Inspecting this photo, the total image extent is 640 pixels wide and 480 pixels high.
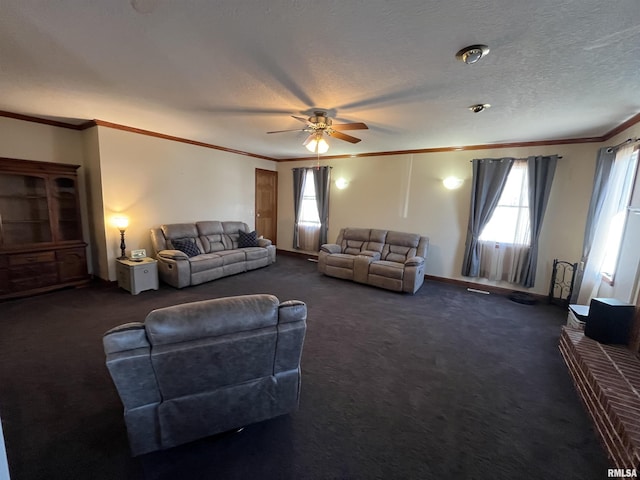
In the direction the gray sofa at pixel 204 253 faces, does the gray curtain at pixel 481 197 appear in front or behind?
in front

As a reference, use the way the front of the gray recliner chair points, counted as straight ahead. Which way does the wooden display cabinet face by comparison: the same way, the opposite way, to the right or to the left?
to the right

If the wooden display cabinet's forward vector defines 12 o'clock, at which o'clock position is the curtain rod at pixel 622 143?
The curtain rod is roughly at 12 o'clock from the wooden display cabinet.

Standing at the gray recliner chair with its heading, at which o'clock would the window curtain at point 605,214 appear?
The window curtain is roughly at 3 o'clock from the gray recliner chair.

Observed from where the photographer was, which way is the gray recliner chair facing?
facing away from the viewer

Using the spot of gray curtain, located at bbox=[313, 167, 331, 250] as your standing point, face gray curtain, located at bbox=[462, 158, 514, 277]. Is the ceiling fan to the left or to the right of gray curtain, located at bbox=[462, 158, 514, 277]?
right

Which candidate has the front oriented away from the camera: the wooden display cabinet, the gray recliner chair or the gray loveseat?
the gray recliner chair

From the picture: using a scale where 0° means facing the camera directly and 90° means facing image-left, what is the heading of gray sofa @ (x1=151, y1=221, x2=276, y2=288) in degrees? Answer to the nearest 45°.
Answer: approximately 315°

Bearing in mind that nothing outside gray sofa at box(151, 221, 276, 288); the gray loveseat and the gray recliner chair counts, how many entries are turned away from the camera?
1

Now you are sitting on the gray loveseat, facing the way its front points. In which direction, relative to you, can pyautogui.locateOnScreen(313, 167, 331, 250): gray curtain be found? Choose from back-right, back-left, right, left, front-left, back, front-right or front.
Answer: right

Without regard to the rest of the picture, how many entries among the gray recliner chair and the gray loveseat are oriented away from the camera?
1

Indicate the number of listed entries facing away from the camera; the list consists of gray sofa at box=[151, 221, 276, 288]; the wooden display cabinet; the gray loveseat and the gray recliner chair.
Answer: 1

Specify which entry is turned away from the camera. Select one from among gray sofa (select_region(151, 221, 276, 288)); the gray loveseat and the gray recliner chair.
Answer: the gray recliner chair

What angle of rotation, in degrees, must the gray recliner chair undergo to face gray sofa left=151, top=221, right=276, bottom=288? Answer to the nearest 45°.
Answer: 0° — it already faces it

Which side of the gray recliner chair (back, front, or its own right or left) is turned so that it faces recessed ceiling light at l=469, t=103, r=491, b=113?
right

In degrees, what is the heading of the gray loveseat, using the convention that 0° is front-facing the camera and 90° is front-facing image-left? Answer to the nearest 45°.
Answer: approximately 45°

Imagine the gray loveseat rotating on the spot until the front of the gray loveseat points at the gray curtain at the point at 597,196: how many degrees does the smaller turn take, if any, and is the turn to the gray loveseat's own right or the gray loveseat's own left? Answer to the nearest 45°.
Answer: approximately 135° to the gray loveseat's own left
